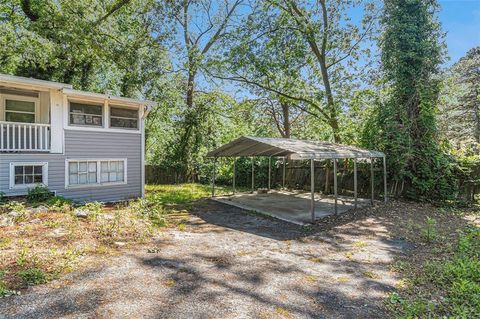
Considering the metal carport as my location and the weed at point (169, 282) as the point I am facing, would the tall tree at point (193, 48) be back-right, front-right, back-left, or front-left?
back-right

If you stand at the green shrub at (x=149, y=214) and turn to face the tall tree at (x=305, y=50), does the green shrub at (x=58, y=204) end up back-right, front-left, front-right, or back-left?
back-left

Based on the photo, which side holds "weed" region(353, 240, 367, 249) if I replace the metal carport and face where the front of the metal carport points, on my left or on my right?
on my left

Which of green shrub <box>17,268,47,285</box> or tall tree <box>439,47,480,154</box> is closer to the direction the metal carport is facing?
the green shrub

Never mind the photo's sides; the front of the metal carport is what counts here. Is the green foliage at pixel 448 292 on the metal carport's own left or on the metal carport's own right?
on the metal carport's own left

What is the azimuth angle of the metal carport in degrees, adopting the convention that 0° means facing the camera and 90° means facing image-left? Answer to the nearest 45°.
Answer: approximately 45°

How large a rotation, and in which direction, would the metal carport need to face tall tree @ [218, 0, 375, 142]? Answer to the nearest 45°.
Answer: approximately 135° to its right

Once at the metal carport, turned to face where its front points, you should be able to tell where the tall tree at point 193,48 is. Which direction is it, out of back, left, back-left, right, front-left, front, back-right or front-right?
right

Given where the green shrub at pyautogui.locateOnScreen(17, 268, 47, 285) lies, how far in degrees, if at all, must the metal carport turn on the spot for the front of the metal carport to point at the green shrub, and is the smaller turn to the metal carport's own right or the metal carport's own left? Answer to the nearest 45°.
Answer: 0° — it already faces it

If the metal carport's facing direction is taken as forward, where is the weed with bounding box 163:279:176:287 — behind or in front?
in front

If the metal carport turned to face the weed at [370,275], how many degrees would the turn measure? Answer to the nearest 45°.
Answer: approximately 45° to its left

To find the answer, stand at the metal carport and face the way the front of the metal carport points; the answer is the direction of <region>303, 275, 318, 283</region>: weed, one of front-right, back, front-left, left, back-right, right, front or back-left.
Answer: front-left
